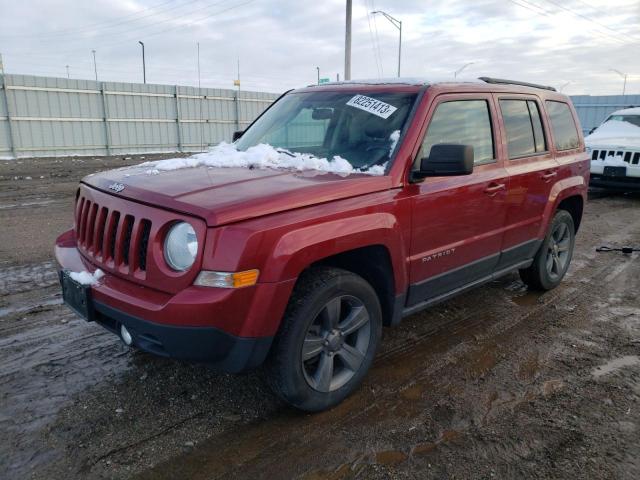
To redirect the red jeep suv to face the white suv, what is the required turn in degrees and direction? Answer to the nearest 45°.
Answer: approximately 180°

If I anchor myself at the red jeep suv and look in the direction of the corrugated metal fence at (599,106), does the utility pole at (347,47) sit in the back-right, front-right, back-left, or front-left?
front-left

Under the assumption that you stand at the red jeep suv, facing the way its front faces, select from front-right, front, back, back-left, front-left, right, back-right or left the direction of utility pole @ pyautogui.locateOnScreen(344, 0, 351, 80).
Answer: back-right

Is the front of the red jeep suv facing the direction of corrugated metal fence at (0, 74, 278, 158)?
no

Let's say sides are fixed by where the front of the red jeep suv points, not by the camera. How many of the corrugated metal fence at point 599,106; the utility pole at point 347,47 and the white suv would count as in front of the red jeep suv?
0

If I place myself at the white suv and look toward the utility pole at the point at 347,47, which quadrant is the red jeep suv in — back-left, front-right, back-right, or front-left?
back-left

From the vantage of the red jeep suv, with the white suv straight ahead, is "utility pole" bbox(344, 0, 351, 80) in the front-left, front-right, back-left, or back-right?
front-left

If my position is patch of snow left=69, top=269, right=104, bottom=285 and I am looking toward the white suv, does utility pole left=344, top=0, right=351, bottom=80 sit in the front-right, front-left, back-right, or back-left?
front-left

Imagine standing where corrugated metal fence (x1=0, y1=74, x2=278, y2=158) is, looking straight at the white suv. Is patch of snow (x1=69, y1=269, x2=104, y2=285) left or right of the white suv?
right

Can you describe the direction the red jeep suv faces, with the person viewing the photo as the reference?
facing the viewer and to the left of the viewer

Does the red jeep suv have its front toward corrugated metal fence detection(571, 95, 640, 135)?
no
